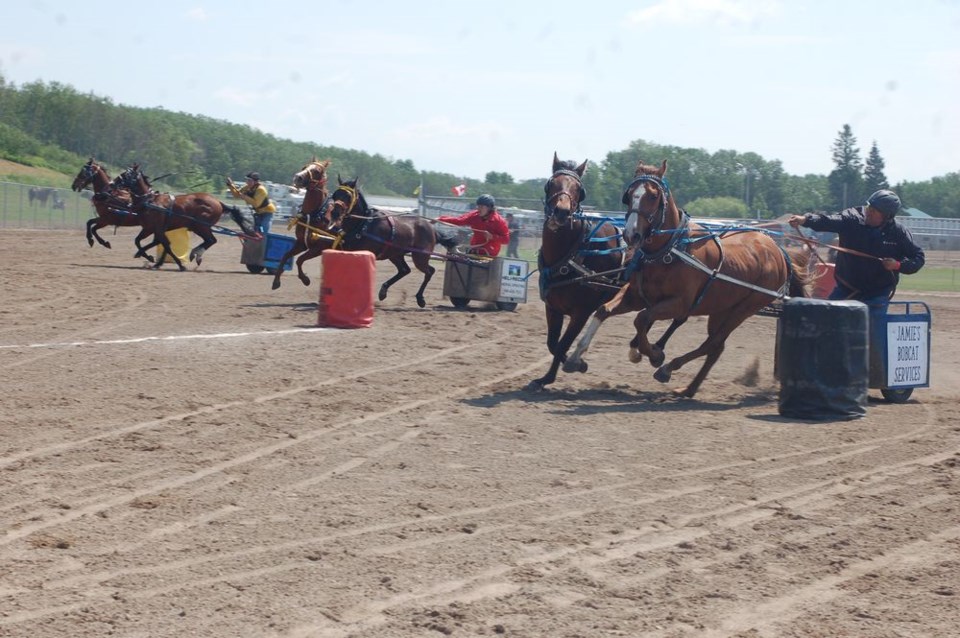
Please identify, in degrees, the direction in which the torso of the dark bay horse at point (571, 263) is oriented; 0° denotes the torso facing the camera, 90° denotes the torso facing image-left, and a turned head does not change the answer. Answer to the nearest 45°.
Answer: approximately 45°

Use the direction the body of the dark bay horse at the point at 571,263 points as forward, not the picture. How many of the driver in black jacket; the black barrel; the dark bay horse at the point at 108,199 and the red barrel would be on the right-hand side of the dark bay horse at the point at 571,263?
2

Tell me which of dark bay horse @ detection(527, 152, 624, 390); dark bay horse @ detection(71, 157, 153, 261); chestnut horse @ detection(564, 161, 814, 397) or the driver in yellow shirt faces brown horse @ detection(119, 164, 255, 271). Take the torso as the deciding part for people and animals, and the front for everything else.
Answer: the driver in yellow shirt

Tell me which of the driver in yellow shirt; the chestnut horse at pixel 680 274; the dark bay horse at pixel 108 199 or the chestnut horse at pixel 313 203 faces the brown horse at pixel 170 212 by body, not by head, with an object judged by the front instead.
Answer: the driver in yellow shirt

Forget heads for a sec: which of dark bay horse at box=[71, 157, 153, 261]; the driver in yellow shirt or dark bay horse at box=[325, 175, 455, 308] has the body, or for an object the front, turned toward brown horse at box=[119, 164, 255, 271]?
the driver in yellow shirt

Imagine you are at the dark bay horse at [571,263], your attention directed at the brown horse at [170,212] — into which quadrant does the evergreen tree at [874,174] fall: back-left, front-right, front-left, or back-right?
front-right

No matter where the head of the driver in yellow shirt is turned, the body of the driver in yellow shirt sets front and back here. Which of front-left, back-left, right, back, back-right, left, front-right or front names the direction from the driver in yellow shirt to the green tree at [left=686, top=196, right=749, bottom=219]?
back-right

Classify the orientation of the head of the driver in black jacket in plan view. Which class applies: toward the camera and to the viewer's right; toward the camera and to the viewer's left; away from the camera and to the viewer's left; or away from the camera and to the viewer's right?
toward the camera and to the viewer's left

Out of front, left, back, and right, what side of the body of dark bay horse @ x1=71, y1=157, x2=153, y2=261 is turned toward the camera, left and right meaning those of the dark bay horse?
left

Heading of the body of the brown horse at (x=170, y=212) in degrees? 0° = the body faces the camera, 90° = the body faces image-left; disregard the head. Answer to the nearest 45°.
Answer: approximately 90°

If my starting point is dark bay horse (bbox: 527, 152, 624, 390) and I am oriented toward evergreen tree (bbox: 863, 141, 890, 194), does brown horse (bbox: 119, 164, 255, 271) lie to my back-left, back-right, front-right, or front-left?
front-left

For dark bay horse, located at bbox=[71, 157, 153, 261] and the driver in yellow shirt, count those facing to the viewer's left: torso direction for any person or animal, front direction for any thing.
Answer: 2

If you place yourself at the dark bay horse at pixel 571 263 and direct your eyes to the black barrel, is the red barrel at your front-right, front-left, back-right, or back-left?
back-left

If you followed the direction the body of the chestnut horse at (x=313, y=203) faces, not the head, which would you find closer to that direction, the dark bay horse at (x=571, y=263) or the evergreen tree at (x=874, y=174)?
the dark bay horse

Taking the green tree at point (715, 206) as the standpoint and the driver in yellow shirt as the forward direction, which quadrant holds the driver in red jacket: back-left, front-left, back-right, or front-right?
front-left

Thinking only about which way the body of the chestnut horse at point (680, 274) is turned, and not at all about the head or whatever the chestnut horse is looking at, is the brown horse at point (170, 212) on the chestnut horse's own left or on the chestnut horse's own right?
on the chestnut horse's own right
